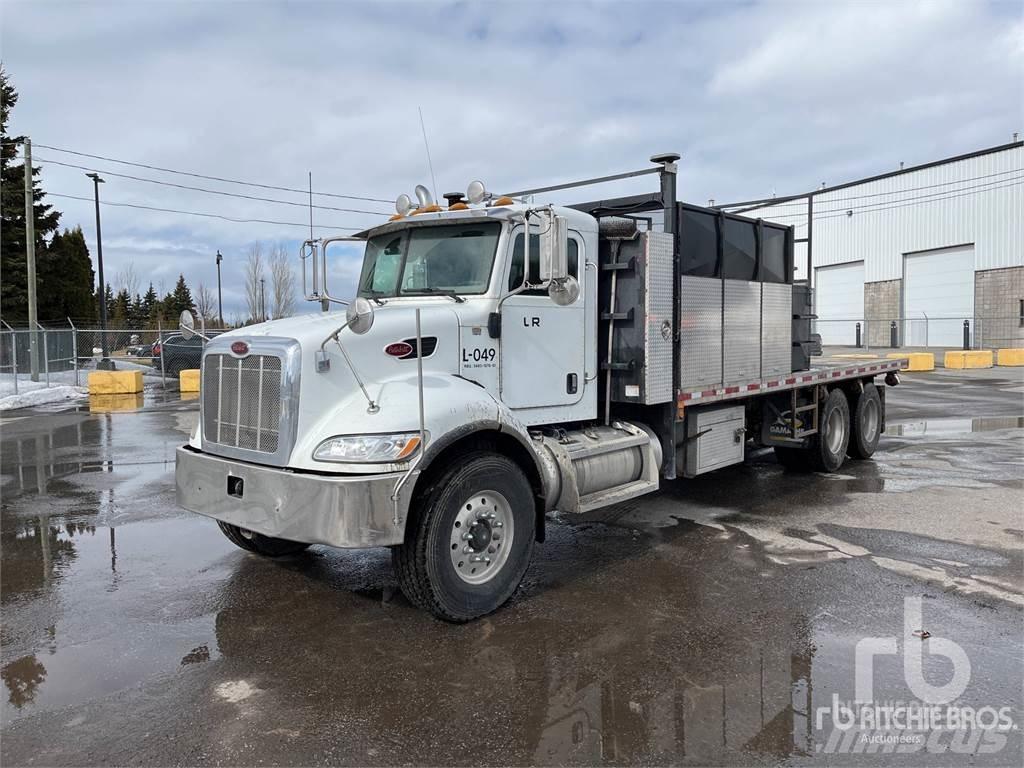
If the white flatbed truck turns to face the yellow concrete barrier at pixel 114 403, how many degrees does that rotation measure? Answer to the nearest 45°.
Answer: approximately 90° to its right

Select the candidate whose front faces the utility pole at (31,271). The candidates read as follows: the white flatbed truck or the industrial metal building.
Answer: the industrial metal building

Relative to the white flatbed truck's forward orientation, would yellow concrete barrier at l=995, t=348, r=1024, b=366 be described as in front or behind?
behind

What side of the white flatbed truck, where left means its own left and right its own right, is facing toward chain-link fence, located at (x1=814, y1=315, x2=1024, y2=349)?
back

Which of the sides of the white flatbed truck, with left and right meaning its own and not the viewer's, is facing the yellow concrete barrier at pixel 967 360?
back

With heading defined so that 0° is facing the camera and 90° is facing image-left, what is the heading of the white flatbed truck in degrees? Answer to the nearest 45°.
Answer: approximately 45°

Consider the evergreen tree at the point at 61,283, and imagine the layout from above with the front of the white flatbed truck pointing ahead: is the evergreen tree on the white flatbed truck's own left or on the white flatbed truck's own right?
on the white flatbed truck's own right

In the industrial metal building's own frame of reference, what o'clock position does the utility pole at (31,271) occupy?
The utility pole is roughly at 12 o'clock from the industrial metal building.

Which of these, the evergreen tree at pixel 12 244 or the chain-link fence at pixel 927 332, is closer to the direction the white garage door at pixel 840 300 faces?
the evergreen tree

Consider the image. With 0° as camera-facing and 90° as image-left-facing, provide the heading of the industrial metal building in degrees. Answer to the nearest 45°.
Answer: approximately 45°
